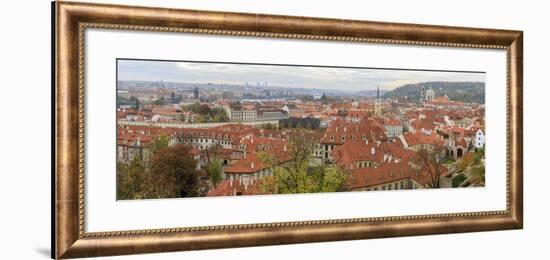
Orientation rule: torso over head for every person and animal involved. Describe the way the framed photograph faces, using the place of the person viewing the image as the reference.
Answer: facing the viewer and to the right of the viewer
